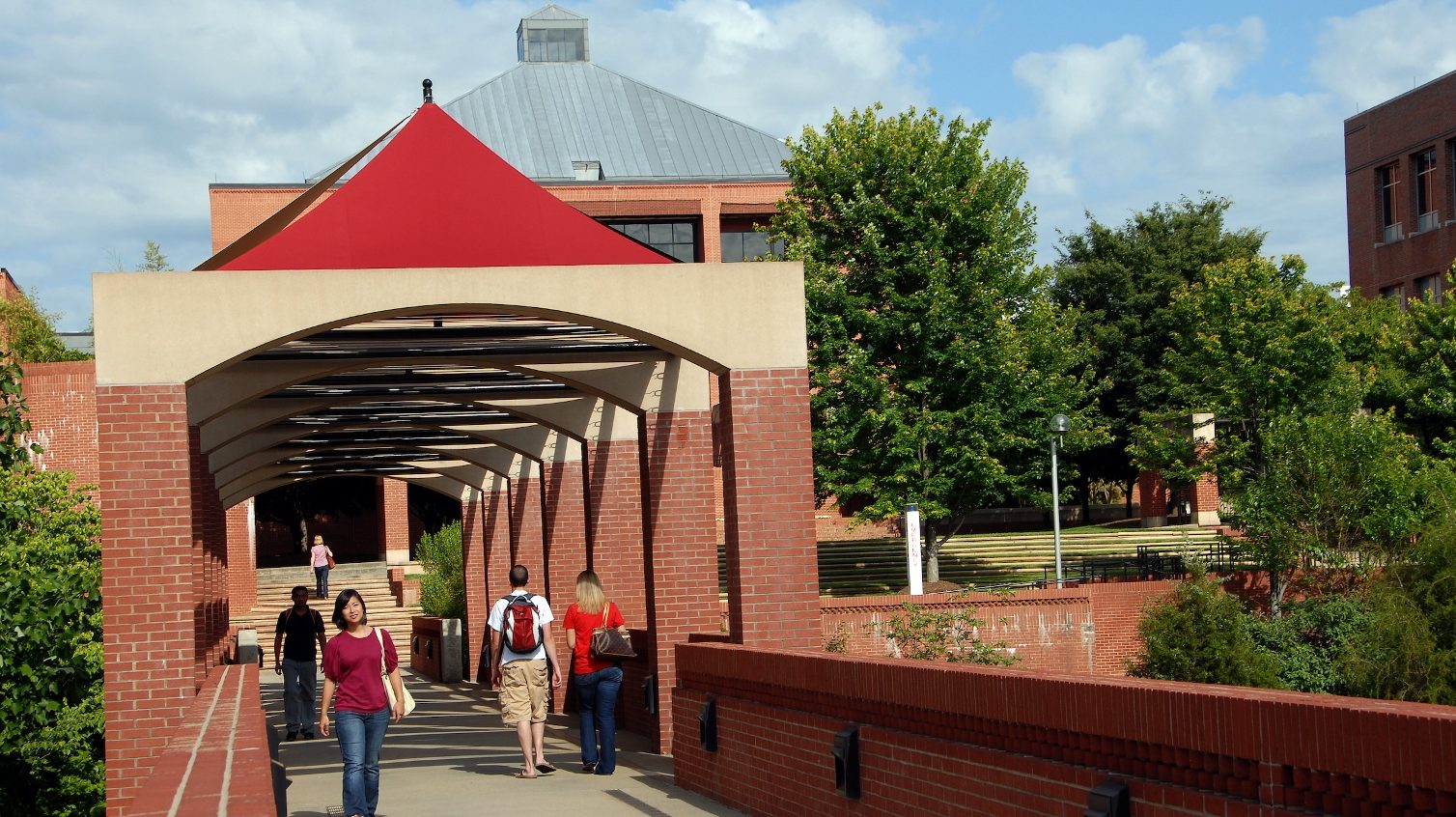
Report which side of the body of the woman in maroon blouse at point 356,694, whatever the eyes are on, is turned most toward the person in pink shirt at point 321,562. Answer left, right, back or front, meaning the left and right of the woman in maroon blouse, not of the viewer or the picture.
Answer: back

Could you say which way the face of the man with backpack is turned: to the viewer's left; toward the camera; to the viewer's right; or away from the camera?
away from the camera

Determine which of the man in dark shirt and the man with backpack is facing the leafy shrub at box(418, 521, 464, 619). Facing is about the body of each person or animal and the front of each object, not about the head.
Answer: the man with backpack

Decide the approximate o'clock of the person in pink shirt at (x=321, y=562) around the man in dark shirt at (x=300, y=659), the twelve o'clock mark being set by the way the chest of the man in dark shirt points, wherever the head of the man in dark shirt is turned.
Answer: The person in pink shirt is roughly at 6 o'clock from the man in dark shirt.

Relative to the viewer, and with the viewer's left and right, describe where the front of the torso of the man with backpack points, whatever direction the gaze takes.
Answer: facing away from the viewer

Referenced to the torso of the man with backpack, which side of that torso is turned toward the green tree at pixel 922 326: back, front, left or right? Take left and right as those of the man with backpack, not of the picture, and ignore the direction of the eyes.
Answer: front

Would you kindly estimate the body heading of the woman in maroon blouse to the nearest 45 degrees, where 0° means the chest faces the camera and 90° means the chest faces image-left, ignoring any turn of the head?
approximately 0°

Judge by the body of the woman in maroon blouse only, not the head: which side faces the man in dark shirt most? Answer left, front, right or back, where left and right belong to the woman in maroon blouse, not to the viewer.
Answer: back

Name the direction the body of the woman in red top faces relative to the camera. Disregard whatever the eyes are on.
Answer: away from the camera

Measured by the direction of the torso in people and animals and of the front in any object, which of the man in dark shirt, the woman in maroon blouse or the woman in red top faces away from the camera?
the woman in red top

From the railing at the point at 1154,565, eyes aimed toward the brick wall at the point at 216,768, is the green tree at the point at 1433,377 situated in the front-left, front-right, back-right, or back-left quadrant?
back-left
